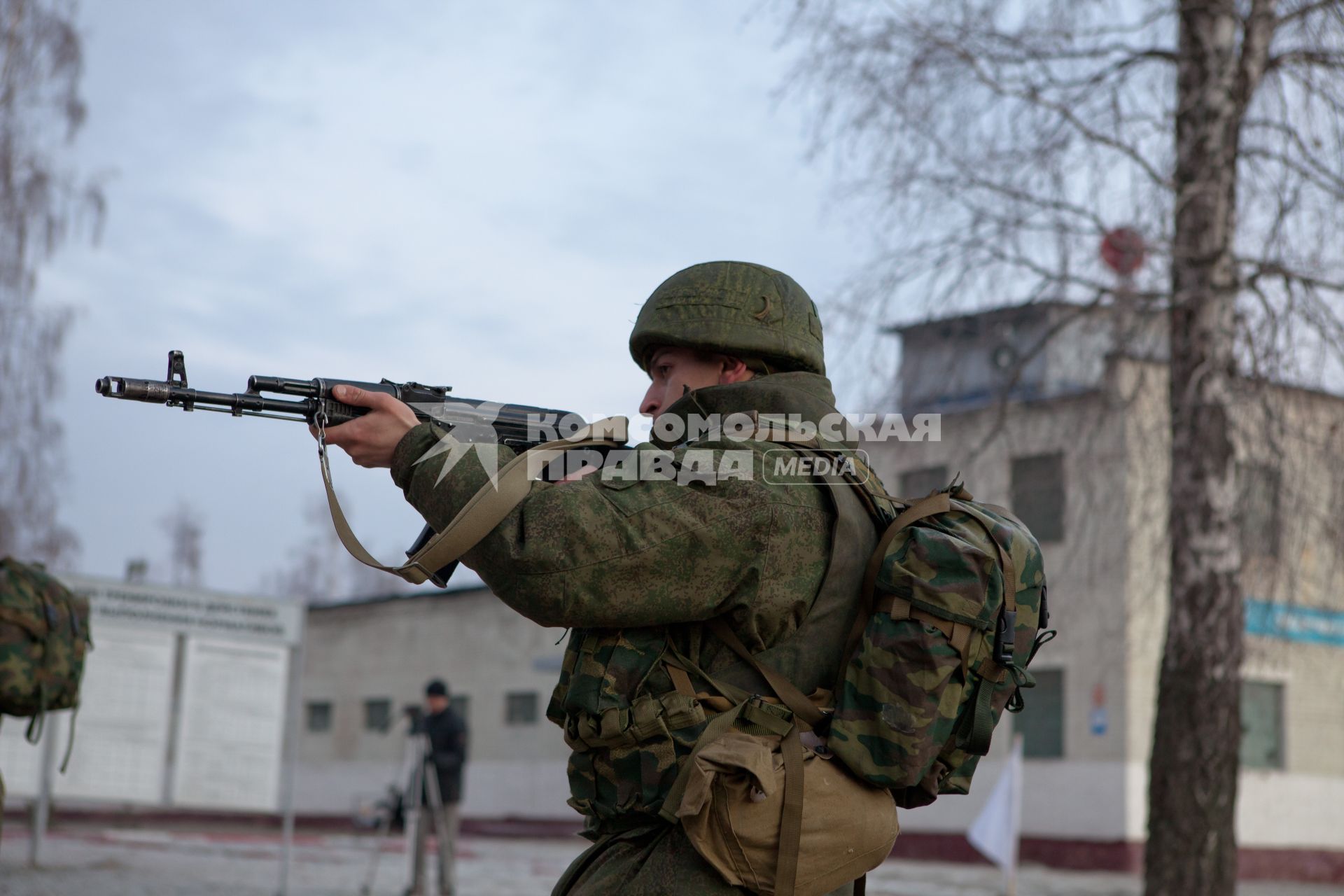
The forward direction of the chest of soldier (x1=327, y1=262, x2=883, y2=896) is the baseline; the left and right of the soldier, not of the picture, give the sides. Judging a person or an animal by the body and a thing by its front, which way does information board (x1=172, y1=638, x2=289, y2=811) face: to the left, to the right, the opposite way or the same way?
to the left

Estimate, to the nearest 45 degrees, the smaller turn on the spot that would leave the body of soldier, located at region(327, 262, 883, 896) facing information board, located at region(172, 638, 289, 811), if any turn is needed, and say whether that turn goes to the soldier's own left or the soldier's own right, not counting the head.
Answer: approximately 90° to the soldier's own right

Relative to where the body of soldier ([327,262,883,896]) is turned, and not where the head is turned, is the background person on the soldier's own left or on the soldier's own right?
on the soldier's own right

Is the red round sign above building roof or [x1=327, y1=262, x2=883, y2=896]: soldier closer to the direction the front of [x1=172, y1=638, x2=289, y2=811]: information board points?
the soldier

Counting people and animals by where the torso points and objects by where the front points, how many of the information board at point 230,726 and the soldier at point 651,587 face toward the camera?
1

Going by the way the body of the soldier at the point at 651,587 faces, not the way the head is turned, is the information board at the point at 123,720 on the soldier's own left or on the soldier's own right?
on the soldier's own right

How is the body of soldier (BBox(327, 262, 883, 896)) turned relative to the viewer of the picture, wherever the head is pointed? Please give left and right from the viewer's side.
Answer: facing to the left of the viewer

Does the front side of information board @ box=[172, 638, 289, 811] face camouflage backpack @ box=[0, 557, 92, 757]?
yes

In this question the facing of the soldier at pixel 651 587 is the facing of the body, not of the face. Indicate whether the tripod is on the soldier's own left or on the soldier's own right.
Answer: on the soldier's own right

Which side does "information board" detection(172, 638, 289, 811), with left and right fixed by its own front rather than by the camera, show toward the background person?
left
